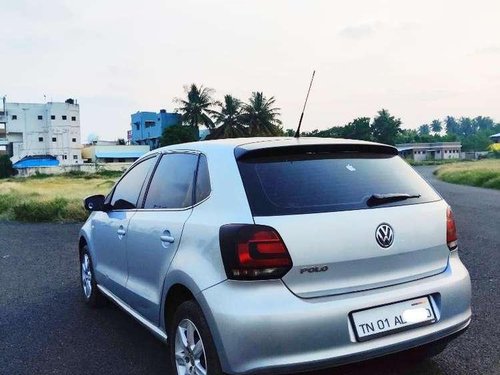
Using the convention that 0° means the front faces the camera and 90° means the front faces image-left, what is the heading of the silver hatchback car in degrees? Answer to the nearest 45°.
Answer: approximately 135°

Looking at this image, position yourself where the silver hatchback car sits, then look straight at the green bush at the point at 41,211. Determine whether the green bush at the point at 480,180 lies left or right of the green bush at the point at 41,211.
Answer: right

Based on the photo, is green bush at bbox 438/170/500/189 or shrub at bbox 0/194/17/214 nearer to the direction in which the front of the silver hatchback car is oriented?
the shrub

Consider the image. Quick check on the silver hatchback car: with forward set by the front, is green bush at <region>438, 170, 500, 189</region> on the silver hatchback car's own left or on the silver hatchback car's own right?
on the silver hatchback car's own right
